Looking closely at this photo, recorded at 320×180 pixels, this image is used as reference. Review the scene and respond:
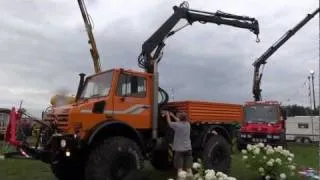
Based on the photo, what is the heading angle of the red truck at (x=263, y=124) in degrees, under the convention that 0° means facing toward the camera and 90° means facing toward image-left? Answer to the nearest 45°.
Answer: approximately 0°

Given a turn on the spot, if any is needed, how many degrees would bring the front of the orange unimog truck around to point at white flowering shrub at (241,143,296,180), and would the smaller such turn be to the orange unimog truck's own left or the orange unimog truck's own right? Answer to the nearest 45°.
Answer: approximately 135° to the orange unimog truck's own left

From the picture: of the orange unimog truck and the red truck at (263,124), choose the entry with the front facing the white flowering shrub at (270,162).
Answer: the red truck

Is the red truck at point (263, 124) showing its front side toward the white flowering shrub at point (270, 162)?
yes

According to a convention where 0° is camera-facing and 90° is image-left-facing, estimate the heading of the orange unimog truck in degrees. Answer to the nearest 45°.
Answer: approximately 45°
